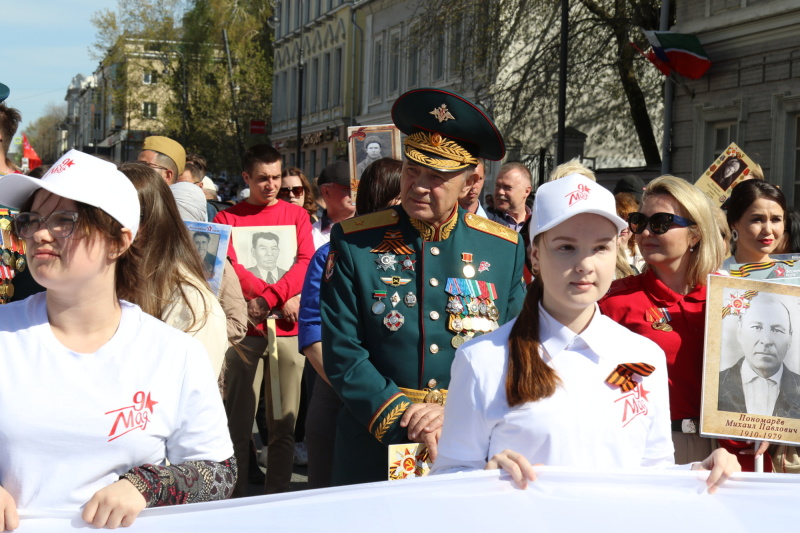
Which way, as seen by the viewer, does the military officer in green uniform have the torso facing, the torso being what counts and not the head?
toward the camera

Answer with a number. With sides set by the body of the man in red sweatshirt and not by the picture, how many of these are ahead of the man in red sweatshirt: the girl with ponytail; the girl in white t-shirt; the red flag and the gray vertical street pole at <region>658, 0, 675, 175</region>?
2

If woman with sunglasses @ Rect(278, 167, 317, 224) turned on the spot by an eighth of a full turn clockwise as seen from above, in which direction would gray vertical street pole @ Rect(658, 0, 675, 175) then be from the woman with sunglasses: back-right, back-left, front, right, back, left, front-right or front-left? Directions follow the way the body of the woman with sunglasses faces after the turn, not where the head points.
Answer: back

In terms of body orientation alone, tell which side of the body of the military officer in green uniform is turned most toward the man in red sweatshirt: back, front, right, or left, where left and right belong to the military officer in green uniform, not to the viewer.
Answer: back

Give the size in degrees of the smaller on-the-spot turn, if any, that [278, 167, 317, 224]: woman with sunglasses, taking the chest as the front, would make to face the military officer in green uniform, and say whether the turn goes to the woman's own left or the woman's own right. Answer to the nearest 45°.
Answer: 0° — they already face them

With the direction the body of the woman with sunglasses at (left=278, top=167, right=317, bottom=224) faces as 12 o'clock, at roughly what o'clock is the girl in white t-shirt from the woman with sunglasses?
The girl in white t-shirt is roughly at 12 o'clock from the woman with sunglasses.

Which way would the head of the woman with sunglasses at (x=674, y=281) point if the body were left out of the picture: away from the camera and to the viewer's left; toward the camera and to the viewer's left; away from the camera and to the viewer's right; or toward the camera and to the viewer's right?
toward the camera and to the viewer's left

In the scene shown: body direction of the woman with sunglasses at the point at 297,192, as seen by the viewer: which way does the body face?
toward the camera

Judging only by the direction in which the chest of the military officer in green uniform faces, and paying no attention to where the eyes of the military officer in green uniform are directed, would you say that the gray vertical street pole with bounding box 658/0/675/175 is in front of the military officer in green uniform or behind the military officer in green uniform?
behind

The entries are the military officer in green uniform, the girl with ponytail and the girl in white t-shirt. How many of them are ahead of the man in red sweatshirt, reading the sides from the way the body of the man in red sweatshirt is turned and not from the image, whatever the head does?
3

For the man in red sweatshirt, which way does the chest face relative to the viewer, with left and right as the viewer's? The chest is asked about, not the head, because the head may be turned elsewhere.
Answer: facing the viewer
